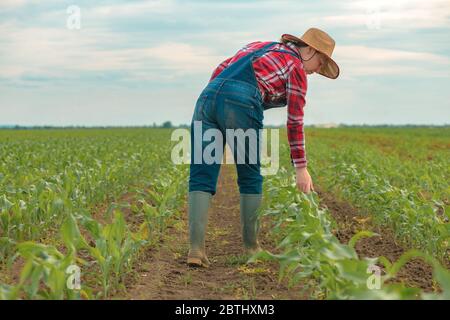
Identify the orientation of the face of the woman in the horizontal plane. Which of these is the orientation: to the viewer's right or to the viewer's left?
to the viewer's right

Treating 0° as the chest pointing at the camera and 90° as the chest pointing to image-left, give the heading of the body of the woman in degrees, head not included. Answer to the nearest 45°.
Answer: approximately 225°
